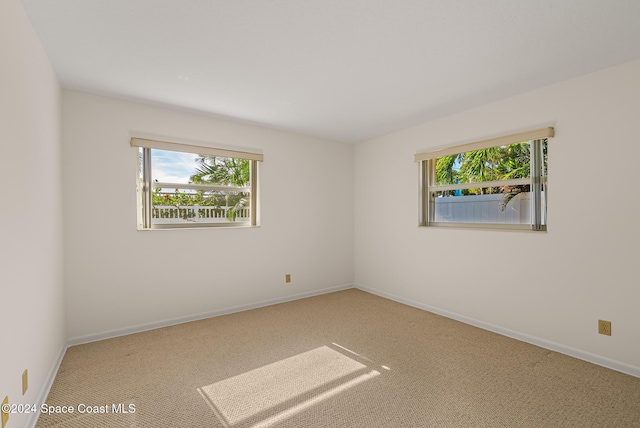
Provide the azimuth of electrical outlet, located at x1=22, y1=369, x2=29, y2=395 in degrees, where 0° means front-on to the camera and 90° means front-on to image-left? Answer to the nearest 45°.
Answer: approximately 270°
